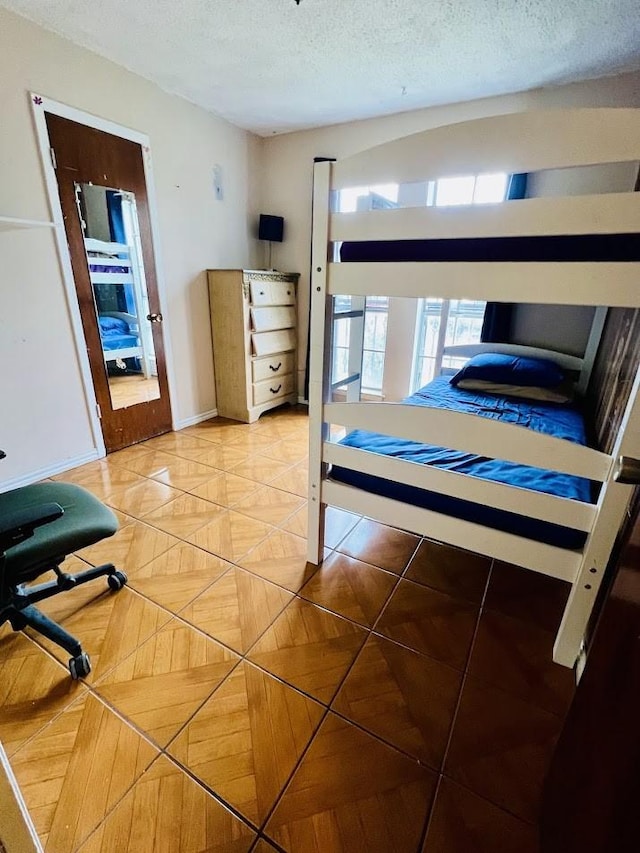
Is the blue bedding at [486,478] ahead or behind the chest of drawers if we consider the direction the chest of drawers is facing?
ahead

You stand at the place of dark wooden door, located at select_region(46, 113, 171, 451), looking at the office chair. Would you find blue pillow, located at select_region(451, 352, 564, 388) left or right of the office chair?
left

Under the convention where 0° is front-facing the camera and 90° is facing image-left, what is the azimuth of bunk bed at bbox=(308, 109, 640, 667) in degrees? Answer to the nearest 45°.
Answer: approximately 45°

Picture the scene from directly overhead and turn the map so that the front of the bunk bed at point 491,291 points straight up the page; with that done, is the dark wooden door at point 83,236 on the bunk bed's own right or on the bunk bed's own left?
on the bunk bed's own right

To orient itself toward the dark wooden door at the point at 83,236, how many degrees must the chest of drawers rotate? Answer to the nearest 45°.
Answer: approximately 90° to its right

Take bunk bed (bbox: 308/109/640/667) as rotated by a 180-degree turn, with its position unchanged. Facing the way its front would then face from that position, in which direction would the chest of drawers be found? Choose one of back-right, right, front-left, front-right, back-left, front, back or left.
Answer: left

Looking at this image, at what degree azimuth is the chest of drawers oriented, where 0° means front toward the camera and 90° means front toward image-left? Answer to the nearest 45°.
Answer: approximately 315°

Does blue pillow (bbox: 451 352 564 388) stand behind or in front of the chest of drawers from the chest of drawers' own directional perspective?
in front

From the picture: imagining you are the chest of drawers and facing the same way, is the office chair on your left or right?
on your right
